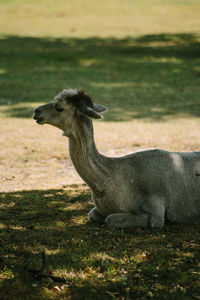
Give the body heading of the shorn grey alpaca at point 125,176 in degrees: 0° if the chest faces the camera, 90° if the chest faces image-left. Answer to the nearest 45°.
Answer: approximately 90°
